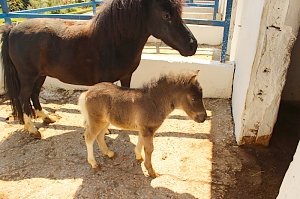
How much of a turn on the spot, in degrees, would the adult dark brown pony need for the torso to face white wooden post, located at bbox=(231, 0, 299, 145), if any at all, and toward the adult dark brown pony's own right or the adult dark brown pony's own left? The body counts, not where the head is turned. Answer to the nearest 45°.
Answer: approximately 45° to the adult dark brown pony's own right

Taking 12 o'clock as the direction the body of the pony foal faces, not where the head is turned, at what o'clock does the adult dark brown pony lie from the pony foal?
The adult dark brown pony is roughly at 8 o'clock from the pony foal.

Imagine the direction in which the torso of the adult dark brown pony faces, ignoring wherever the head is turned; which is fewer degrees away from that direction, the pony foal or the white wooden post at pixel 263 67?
the white wooden post

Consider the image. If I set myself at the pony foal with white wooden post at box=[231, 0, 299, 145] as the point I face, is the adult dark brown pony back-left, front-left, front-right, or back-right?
back-left

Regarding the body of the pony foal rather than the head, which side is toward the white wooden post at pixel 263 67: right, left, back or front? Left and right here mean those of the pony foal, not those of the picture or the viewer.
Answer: front

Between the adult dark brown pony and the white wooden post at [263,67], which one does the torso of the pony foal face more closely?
the white wooden post

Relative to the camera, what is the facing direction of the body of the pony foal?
to the viewer's right

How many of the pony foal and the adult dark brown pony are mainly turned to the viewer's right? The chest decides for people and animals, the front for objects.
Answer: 2

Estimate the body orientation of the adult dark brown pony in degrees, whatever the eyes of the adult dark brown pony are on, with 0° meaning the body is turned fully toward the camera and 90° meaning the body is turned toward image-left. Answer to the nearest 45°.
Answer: approximately 270°
